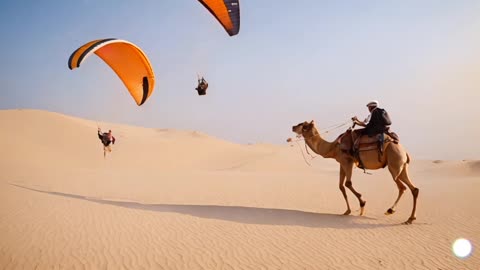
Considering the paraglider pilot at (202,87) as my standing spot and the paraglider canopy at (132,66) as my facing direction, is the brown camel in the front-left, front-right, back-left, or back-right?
back-left

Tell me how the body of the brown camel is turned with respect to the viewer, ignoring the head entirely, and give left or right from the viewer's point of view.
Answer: facing to the left of the viewer

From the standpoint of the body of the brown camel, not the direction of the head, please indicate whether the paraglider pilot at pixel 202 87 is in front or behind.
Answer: in front
